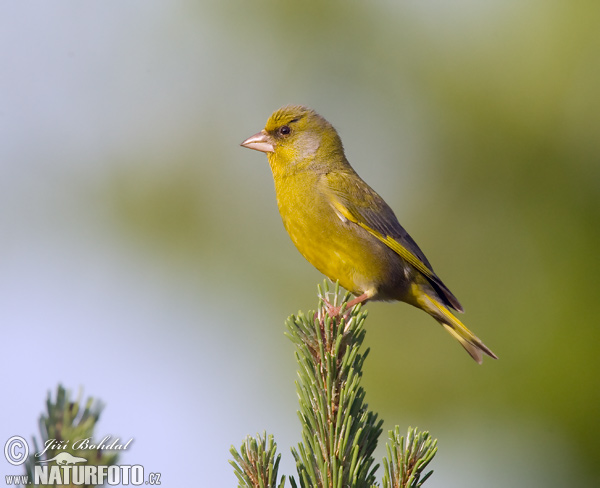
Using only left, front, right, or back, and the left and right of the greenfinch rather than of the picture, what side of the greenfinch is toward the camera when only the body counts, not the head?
left
